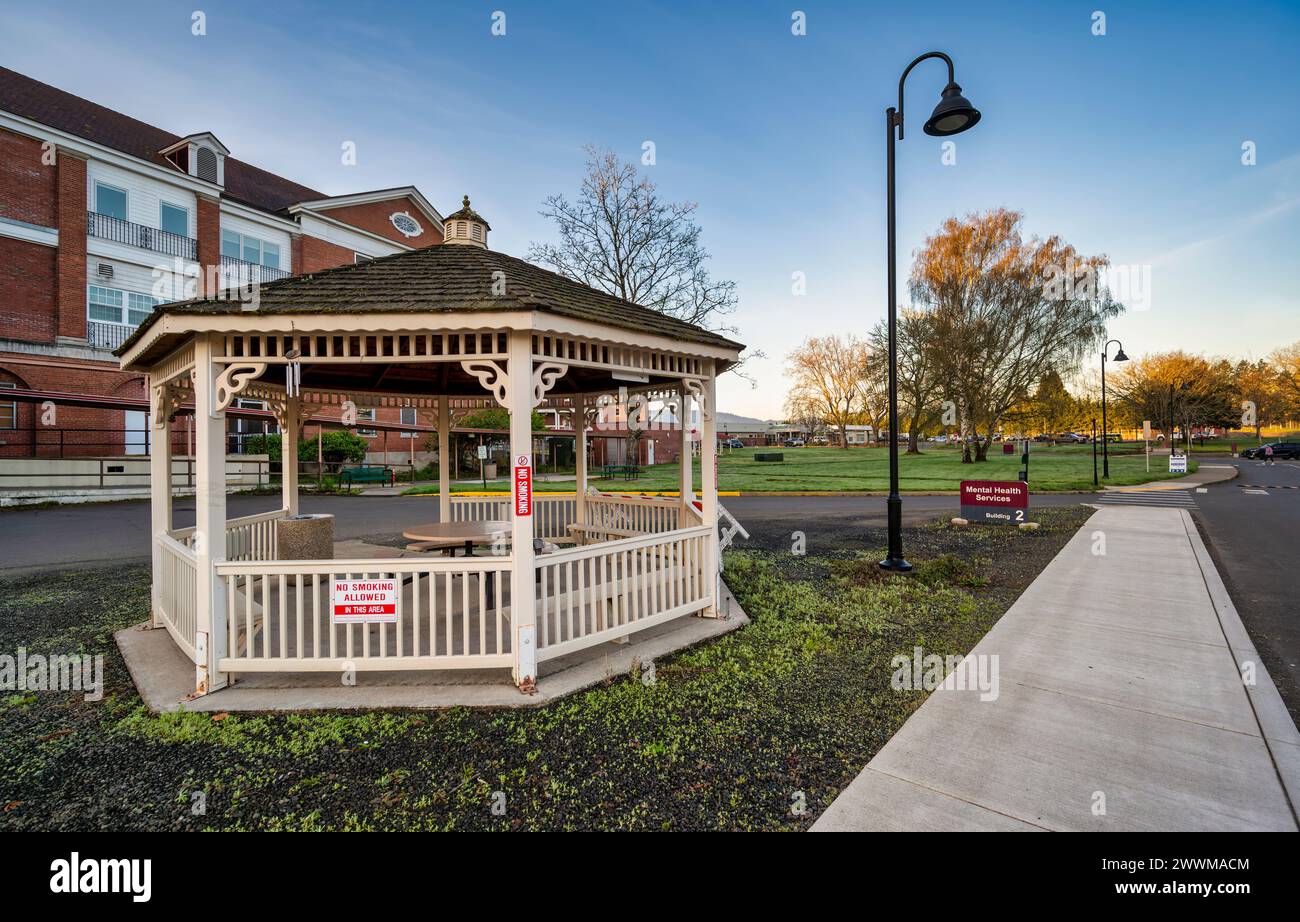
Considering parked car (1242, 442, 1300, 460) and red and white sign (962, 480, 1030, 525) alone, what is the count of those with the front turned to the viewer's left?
1

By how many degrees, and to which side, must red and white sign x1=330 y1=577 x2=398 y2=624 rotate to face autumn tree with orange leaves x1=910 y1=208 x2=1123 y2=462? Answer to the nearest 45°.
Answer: approximately 135° to its left

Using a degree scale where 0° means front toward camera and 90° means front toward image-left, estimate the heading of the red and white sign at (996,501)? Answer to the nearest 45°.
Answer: approximately 0°

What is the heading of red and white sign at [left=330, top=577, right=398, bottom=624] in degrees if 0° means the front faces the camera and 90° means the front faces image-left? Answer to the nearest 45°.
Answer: approximately 0°

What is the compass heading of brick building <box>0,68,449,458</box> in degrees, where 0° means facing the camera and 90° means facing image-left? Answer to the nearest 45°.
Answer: approximately 315°

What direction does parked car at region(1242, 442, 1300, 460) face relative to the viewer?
to the viewer's left

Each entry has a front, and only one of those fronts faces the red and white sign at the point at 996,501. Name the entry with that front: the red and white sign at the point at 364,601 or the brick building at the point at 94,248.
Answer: the brick building
